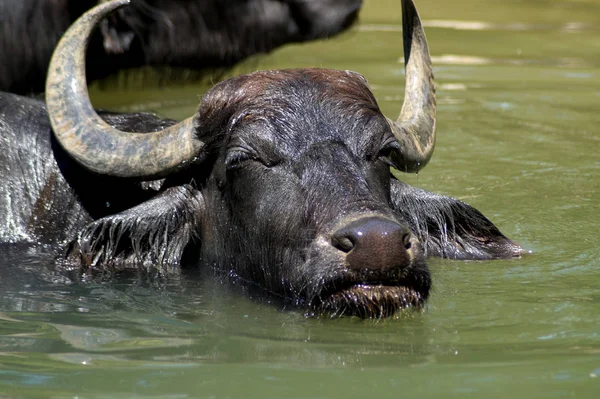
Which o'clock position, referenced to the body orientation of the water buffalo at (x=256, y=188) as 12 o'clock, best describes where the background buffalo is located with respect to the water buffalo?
The background buffalo is roughly at 7 o'clock from the water buffalo.

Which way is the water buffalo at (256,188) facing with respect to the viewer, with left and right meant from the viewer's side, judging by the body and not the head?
facing the viewer and to the right of the viewer
